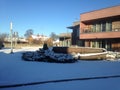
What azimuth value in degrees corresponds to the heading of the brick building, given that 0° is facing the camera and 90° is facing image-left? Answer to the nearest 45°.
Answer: approximately 45°
